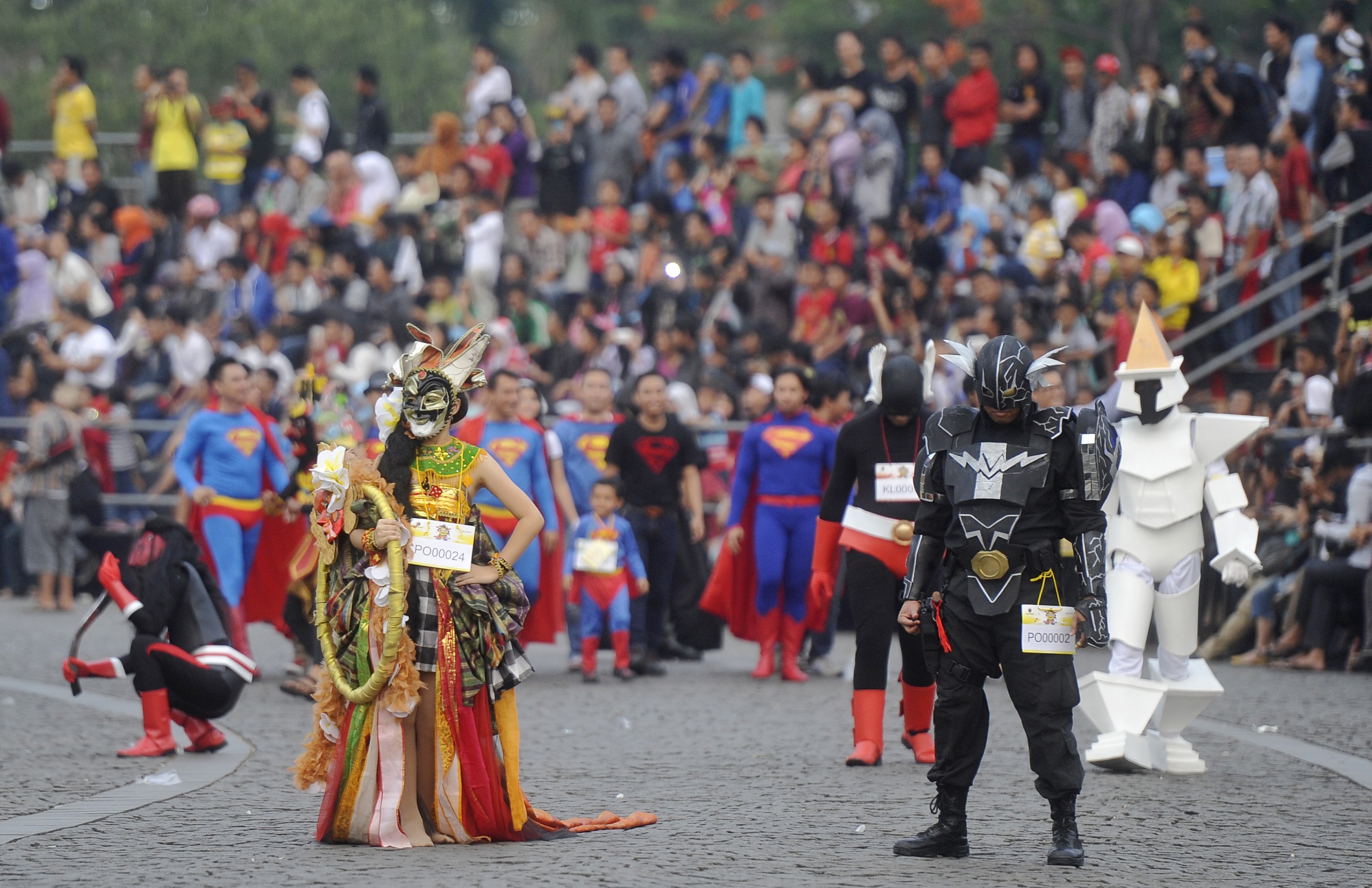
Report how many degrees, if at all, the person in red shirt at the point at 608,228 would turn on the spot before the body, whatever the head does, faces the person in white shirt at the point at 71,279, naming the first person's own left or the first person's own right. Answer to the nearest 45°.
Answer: approximately 90° to the first person's own right

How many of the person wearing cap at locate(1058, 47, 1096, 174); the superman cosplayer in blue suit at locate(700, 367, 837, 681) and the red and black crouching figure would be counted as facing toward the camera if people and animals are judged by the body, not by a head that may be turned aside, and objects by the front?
2

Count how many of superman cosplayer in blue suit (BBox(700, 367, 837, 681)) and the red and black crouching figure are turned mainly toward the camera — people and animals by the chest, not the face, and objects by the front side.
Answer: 1

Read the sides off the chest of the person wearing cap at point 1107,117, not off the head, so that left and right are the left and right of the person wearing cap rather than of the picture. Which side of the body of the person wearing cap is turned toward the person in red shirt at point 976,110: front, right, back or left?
right

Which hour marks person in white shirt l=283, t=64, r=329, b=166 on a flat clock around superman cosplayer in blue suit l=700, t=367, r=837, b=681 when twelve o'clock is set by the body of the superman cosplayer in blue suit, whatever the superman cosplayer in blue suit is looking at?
The person in white shirt is roughly at 5 o'clock from the superman cosplayer in blue suit.

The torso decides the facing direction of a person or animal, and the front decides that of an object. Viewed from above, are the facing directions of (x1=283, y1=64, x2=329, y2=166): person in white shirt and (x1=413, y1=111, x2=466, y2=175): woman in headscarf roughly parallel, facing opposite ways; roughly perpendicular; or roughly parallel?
roughly perpendicular

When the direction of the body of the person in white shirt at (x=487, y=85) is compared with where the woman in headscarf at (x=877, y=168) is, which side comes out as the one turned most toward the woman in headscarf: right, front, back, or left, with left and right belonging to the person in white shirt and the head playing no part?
left

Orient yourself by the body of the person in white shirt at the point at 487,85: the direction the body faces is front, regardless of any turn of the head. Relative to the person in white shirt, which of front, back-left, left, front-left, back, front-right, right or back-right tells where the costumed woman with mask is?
front-left

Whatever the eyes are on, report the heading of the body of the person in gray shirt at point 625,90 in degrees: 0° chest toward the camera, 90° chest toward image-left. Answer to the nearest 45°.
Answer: approximately 45°
